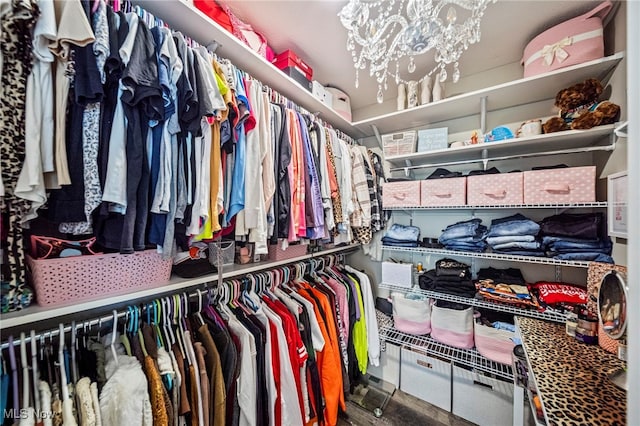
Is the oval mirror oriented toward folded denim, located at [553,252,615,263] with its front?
no

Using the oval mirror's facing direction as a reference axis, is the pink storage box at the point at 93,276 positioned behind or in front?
in front

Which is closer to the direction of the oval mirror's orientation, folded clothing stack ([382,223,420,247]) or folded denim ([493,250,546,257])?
the folded clothing stack

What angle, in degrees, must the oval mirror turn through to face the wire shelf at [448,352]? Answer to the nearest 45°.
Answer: approximately 90° to its right

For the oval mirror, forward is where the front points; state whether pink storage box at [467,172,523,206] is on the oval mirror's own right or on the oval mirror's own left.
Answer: on the oval mirror's own right

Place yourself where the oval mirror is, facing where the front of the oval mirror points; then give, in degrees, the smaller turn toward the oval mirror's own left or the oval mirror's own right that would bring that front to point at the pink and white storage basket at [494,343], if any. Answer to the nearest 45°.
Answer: approximately 90° to the oval mirror's own right

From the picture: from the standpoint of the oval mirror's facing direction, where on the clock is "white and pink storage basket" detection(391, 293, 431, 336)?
The white and pink storage basket is roughly at 2 o'clock from the oval mirror.

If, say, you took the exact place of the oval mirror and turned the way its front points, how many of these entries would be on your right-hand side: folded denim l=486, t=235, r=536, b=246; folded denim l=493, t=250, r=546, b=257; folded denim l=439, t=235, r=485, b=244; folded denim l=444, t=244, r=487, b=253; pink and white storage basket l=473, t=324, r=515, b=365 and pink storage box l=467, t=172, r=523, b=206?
6

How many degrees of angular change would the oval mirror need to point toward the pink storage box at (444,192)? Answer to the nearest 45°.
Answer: approximately 90° to its right

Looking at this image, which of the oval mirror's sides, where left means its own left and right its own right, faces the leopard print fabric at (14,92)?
front

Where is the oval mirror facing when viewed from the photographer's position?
facing the viewer and to the left of the viewer

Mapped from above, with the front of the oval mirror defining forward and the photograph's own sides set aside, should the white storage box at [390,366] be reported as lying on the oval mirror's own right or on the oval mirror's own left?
on the oval mirror's own right

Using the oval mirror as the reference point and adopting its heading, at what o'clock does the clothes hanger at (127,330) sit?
The clothes hanger is roughly at 12 o'clock from the oval mirror.

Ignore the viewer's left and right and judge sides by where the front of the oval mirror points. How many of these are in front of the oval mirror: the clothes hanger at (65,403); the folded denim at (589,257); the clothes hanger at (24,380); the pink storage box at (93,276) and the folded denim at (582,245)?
3

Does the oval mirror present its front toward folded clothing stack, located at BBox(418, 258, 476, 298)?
no

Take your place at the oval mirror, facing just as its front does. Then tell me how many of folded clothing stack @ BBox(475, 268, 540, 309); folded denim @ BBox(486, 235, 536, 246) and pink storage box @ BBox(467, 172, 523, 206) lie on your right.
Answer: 3

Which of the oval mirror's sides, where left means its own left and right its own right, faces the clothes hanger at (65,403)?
front

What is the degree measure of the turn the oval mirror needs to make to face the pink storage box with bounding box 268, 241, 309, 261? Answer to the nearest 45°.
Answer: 0° — it already faces it
